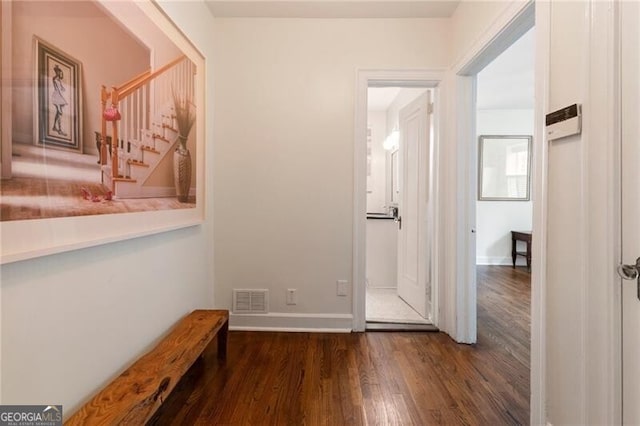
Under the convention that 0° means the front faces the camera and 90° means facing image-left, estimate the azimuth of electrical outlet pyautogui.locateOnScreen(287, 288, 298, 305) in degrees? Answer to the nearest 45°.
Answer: approximately 0°

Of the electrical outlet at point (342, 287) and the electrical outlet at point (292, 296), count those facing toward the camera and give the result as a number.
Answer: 2

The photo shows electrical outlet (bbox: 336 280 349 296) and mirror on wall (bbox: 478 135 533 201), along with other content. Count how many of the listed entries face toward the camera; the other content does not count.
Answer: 2

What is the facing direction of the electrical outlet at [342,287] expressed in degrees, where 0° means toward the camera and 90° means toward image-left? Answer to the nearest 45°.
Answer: approximately 0°

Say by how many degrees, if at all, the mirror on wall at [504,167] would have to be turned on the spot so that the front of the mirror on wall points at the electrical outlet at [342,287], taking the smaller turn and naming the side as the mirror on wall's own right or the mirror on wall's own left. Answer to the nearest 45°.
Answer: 0° — it already faces it

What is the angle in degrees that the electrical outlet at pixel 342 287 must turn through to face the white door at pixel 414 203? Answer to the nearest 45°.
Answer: approximately 135° to its left
